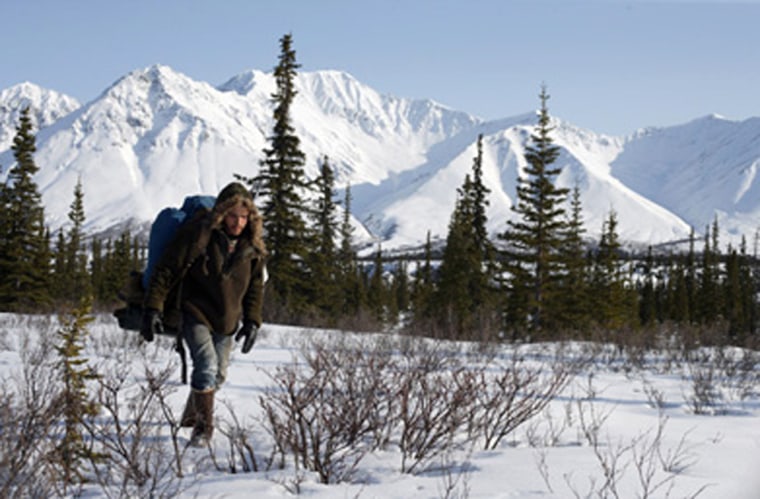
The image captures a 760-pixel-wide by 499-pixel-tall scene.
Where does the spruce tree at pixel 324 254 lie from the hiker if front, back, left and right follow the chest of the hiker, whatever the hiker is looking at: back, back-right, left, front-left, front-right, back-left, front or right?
back-left

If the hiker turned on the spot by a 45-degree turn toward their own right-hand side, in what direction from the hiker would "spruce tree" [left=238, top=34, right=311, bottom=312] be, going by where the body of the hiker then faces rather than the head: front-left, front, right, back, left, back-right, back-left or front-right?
back

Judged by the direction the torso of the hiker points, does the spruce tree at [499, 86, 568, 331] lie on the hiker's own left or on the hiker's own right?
on the hiker's own left

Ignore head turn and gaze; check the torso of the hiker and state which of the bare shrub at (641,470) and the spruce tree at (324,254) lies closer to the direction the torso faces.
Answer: the bare shrub

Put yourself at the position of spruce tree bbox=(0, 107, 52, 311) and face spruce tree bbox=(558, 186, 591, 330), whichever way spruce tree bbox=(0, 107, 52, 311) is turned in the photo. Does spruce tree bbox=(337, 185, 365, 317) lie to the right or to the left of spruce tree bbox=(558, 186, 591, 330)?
left

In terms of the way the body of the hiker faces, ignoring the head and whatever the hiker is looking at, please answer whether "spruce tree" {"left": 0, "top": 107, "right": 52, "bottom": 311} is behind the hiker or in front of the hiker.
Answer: behind

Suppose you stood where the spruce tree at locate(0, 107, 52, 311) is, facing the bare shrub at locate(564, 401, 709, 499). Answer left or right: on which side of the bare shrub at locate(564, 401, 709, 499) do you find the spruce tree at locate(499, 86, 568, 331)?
left

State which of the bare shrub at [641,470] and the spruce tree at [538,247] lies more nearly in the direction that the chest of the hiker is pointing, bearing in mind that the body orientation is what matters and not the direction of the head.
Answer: the bare shrub

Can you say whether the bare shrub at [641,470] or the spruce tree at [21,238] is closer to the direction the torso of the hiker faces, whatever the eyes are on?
the bare shrub

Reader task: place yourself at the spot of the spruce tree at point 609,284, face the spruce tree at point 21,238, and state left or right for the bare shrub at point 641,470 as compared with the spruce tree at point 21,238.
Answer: left

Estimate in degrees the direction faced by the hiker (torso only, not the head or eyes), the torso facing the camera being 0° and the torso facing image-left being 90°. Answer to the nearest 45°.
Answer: approximately 315°

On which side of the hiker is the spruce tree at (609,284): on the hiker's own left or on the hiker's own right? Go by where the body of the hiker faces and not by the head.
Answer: on the hiker's own left

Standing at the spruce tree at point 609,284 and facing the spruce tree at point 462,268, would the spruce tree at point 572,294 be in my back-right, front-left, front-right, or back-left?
front-left
